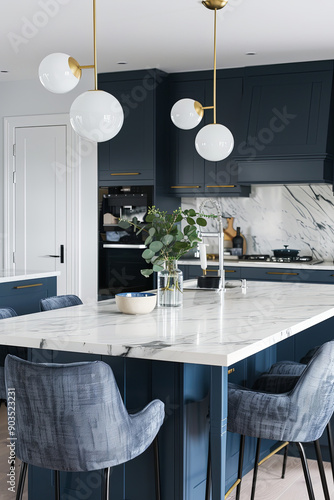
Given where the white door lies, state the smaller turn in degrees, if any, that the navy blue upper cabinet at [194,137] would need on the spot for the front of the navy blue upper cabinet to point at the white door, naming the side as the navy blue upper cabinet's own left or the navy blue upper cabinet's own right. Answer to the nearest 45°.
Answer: approximately 90° to the navy blue upper cabinet's own right

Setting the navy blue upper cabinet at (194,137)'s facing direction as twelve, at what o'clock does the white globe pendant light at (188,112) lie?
The white globe pendant light is roughly at 12 o'clock from the navy blue upper cabinet.

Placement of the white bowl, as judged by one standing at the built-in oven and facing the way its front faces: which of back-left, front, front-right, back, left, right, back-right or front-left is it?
front

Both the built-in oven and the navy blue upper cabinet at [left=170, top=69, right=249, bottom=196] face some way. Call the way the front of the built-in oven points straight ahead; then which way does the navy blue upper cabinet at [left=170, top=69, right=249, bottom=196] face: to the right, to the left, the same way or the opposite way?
the same way

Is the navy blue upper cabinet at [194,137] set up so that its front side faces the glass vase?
yes

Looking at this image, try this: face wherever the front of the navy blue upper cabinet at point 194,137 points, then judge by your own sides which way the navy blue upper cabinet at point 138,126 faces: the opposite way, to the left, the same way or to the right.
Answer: the same way

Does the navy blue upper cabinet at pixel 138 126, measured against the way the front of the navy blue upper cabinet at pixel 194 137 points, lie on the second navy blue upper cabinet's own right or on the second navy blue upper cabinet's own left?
on the second navy blue upper cabinet's own right

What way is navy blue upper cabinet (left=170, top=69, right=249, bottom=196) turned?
toward the camera

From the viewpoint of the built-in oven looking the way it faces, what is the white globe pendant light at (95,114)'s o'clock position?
The white globe pendant light is roughly at 12 o'clock from the built-in oven.

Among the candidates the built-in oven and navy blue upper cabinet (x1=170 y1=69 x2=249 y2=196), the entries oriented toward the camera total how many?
2

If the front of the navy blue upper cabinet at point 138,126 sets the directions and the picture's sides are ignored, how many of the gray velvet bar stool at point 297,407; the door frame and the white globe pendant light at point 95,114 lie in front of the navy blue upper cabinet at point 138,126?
2

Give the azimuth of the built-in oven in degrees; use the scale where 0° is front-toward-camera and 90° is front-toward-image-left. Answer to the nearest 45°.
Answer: approximately 0°

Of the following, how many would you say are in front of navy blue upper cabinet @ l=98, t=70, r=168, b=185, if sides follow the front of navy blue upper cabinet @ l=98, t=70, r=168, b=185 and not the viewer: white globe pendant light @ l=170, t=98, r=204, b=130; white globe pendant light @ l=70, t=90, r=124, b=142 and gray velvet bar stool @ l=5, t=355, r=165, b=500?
3

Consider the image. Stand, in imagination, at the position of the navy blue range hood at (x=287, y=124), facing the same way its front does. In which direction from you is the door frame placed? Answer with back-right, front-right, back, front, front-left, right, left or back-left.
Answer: right

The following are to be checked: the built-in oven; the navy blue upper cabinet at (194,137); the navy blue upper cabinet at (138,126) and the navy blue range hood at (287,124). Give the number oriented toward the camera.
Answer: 4

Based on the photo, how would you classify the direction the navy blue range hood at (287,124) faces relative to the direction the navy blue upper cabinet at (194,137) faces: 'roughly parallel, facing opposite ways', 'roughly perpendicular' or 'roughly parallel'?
roughly parallel

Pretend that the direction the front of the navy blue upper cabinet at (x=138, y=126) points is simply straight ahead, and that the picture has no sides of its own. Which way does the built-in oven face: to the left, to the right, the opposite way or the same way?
the same way

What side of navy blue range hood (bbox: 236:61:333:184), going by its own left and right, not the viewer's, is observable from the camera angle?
front
